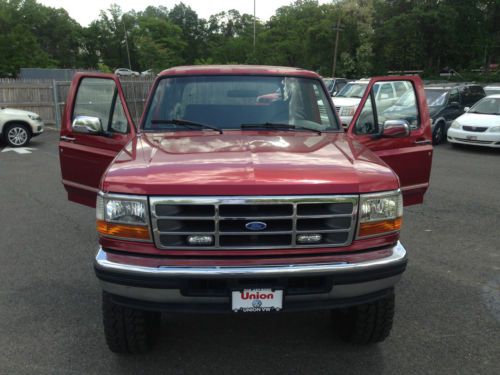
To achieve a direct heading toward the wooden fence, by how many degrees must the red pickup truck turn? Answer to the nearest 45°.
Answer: approximately 135° to its right

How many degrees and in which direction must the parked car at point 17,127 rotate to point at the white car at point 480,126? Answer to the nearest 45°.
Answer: approximately 45° to its right

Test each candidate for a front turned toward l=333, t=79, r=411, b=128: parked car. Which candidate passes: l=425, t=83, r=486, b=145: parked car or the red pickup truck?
l=425, t=83, r=486, b=145: parked car

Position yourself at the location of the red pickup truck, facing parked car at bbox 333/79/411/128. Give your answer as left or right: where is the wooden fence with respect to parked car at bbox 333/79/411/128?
left

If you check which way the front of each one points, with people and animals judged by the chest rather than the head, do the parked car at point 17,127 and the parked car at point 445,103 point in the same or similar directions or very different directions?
very different directions

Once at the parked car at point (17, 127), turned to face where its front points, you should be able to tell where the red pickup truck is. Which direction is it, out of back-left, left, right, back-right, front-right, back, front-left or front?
right

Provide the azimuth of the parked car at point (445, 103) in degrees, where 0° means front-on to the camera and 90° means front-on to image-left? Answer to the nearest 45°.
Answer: approximately 45°

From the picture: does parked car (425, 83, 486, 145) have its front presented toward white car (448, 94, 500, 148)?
no

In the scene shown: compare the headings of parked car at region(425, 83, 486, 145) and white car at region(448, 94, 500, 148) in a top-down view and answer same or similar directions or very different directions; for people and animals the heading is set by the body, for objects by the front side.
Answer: same or similar directions

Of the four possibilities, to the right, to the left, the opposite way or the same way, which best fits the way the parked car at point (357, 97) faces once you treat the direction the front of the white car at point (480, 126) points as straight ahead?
the same way

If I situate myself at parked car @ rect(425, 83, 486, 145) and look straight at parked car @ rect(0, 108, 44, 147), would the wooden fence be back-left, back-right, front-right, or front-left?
front-right

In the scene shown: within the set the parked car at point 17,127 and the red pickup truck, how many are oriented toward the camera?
1

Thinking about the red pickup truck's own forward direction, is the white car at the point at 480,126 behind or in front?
behind

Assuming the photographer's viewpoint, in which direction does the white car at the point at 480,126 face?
facing the viewer and to the left of the viewer

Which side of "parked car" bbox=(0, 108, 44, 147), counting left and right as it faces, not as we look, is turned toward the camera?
right

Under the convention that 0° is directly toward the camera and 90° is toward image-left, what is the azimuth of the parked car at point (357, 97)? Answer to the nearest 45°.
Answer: approximately 45°

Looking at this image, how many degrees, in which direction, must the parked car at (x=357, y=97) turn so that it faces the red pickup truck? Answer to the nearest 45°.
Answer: approximately 45° to its left

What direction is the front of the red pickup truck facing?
toward the camera
